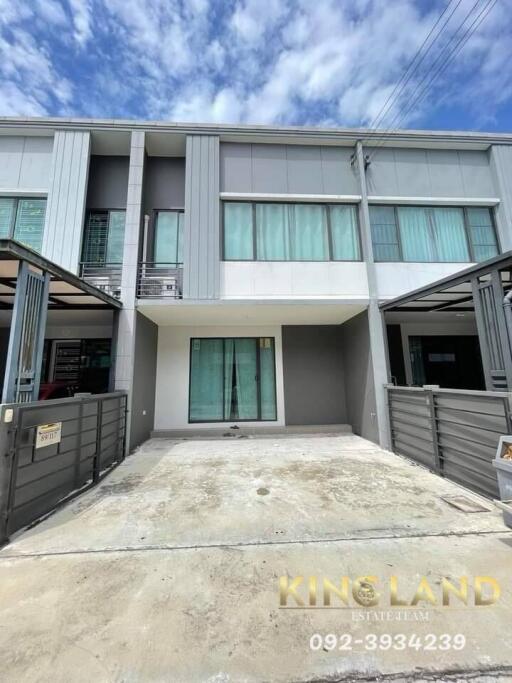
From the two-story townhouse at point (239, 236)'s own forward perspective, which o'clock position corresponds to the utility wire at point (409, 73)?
The utility wire is roughly at 10 o'clock from the two-story townhouse.

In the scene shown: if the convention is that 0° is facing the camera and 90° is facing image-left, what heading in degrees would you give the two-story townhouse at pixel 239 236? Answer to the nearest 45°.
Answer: approximately 0°

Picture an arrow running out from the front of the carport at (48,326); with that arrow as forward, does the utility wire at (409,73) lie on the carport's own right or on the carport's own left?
on the carport's own left

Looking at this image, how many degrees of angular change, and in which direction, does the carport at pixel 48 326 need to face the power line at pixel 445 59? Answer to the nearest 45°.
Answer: approximately 45° to its left

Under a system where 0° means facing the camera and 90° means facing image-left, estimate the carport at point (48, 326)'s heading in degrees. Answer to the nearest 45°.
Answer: approximately 0°
